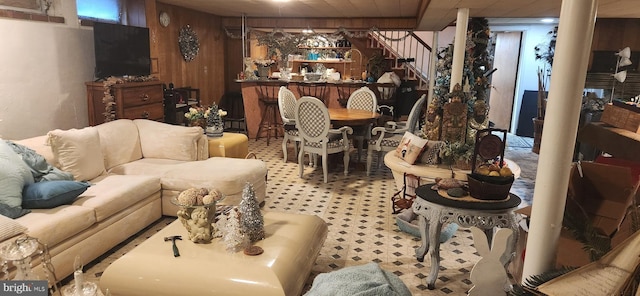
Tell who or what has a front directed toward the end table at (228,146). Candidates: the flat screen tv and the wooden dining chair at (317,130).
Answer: the flat screen tv

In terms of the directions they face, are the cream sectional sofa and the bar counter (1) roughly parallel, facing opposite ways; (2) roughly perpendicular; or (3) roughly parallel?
roughly perpendicular

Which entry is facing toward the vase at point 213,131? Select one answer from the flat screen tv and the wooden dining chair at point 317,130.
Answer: the flat screen tv

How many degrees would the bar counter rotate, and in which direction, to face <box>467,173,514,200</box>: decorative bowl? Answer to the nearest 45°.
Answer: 0° — it already faces it

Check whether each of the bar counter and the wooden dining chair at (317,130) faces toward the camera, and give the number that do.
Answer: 1

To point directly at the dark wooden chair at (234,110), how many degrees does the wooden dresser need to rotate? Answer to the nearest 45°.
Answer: approximately 90° to its left

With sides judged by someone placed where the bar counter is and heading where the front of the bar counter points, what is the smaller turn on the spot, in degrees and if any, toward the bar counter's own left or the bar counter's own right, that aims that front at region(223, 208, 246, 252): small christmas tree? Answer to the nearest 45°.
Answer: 0° — it already faces it

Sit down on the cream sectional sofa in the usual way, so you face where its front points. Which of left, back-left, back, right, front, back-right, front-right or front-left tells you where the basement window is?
back-left

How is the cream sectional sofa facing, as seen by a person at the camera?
facing the viewer and to the right of the viewer

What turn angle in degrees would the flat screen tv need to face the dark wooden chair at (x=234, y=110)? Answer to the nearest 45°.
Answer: approximately 90° to its left

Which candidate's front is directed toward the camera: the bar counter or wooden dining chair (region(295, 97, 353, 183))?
the bar counter

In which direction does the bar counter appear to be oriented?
toward the camera

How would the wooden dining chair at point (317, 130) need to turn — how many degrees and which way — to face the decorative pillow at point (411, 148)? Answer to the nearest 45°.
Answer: approximately 90° to its right

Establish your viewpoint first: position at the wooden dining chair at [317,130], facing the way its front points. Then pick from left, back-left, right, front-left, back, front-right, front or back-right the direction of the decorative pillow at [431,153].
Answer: right

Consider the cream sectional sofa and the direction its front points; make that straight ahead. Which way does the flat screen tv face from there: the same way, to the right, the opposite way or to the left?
the same way

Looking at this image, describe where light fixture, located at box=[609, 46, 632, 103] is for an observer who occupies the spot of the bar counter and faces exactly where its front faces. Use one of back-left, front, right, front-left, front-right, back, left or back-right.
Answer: left
